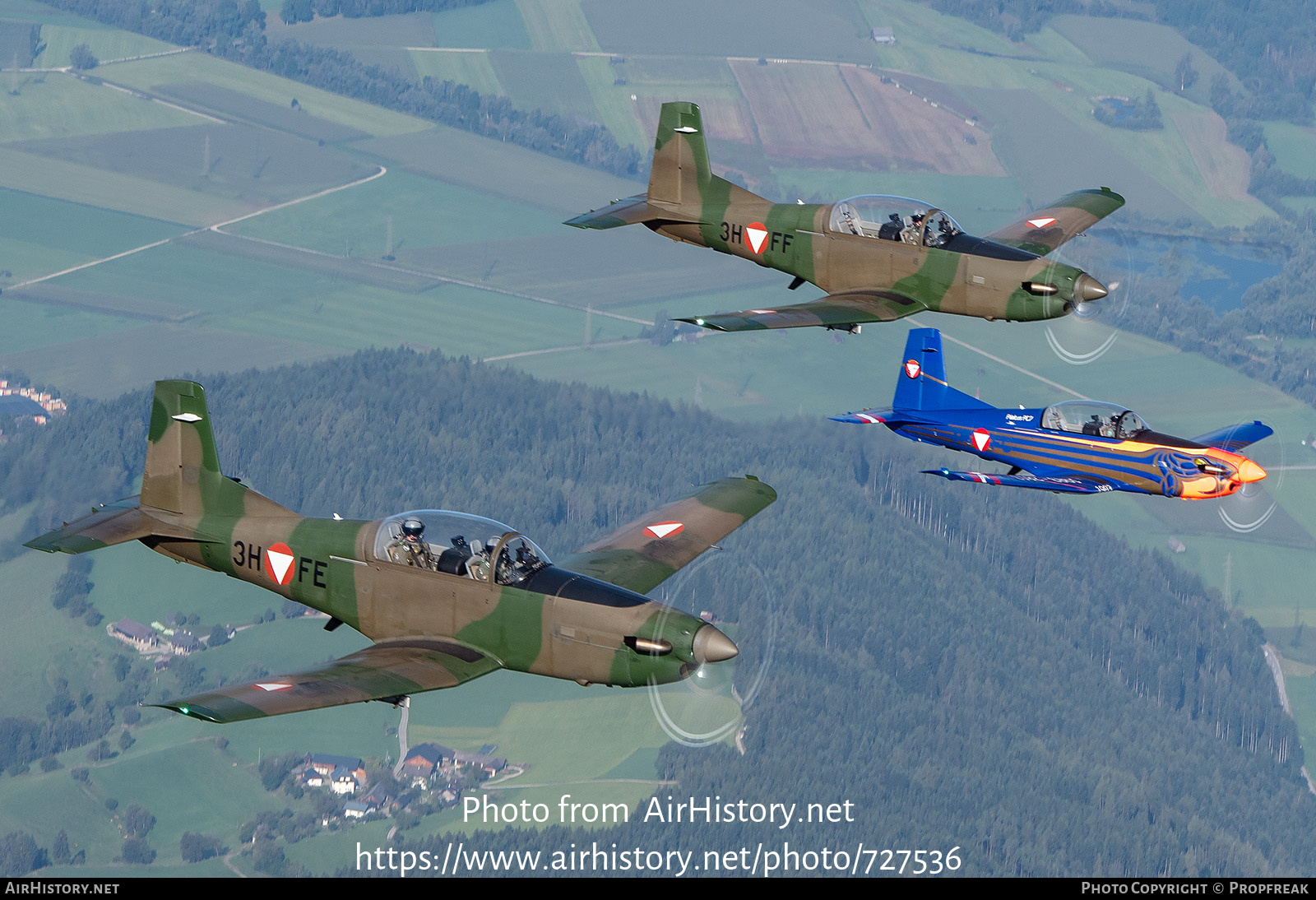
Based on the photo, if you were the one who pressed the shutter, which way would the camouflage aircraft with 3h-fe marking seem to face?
facing the viewer and to the right of the viewer

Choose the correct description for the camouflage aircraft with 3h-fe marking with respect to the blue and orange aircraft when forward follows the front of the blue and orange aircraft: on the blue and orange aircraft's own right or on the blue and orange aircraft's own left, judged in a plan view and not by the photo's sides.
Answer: on the blue and orange aircraft's own right

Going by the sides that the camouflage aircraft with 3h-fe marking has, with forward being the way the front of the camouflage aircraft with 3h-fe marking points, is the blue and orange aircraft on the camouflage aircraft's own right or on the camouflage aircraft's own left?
on the camouflage aircraft's own left

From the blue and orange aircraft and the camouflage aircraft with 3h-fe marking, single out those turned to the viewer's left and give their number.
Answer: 0

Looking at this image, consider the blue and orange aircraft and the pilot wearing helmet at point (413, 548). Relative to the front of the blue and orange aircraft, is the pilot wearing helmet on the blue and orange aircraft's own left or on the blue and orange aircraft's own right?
on the blue and orange aircraft's own right
